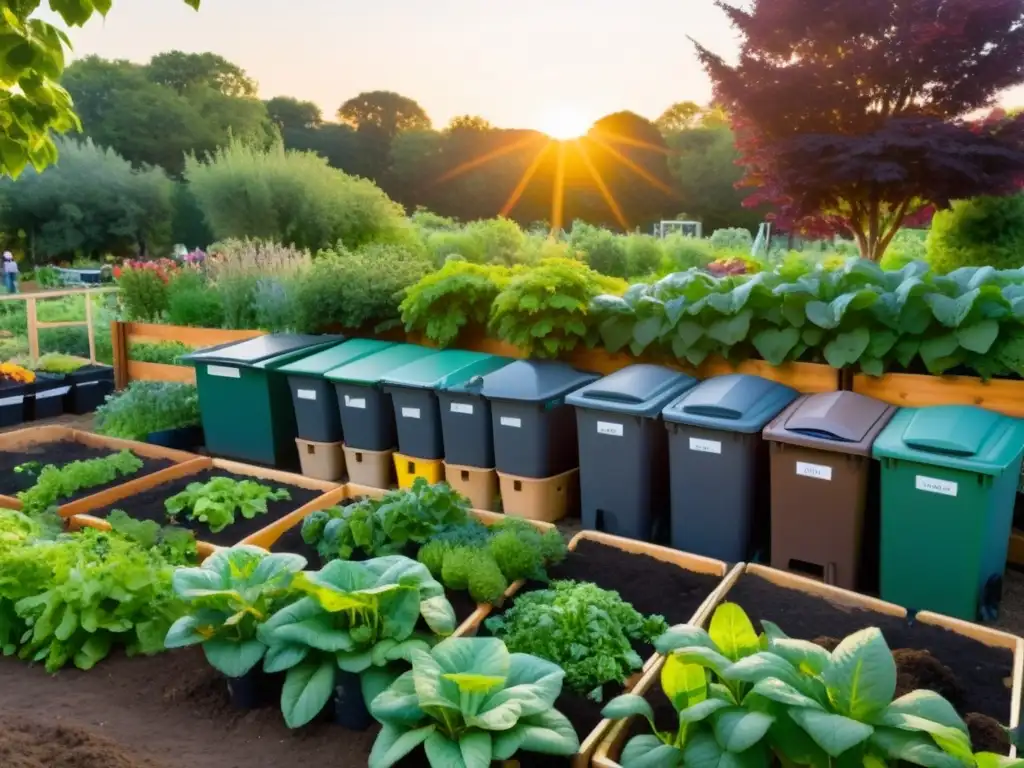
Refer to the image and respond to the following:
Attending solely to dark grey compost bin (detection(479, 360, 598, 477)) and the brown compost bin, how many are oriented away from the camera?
0

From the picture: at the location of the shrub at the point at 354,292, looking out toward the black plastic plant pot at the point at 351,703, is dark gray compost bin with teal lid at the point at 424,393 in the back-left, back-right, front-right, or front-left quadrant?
front-left

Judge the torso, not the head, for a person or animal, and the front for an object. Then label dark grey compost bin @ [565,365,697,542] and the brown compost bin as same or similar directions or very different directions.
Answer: same or similar directions

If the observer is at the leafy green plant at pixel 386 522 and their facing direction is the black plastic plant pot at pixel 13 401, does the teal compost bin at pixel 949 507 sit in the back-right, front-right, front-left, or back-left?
back-right

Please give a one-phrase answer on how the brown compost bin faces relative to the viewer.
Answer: facing the viewer and to the left of the viewer

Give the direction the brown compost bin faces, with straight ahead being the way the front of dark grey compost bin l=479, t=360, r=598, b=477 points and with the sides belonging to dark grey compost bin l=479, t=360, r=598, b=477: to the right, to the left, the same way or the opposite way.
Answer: the same way

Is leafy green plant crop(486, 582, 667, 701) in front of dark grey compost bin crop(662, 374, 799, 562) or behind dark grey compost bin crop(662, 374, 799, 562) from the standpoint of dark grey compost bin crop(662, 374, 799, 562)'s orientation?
in front

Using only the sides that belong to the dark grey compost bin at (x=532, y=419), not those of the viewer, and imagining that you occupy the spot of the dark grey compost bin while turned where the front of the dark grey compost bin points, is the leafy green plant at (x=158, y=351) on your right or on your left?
on your right

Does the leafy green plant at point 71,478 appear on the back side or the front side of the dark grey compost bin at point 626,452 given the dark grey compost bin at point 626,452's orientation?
on the front side

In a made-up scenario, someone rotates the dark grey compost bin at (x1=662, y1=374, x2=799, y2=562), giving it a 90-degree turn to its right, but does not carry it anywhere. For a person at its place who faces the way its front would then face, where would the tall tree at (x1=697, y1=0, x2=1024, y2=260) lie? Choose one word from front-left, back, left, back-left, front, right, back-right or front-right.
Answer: front-right

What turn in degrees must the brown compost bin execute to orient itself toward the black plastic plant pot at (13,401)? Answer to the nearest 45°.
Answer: approximately 45° to its right

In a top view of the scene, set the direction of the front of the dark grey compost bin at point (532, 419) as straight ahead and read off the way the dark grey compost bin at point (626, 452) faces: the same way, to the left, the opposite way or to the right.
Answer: the same way

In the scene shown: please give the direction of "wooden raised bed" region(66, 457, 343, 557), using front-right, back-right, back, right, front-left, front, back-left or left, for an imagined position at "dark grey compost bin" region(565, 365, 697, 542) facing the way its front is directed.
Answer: front-right

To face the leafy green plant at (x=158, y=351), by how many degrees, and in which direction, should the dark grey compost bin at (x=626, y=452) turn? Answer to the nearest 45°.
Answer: approximately 90° to its right
